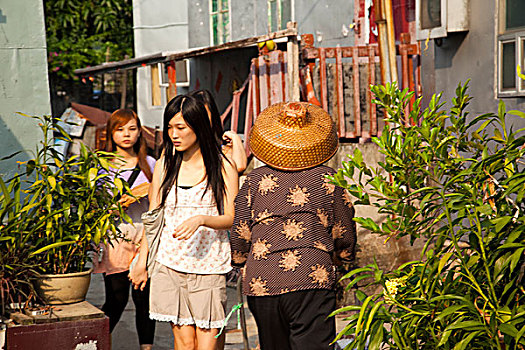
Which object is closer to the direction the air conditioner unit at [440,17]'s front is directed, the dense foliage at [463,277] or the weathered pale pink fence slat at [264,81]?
the dense foliage

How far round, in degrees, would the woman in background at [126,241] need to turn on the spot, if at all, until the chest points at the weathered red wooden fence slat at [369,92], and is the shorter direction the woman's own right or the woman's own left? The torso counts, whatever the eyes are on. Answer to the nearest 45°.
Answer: approximately 135° to the woman's own left

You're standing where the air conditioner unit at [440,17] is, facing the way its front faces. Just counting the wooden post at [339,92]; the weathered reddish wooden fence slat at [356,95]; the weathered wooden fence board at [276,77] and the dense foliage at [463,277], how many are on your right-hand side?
3

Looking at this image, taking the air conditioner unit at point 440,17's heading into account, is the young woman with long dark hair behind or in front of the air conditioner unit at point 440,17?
in front

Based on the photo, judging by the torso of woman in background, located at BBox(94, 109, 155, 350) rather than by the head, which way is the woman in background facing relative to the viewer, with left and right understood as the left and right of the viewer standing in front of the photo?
facing the viewer

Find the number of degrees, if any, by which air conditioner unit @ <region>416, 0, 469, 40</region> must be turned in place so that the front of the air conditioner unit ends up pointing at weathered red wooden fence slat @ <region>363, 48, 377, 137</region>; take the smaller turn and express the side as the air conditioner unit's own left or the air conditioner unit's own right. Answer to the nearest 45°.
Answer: approximately 90° to the air conditioner unit's own right

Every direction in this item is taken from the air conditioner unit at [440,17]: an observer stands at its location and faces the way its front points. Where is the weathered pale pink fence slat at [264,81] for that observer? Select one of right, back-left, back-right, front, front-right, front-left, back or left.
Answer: right

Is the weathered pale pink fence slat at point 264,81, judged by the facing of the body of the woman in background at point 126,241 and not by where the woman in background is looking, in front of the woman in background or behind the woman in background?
behind

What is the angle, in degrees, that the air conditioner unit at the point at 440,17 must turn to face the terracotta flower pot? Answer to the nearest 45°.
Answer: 0° — it already faces it

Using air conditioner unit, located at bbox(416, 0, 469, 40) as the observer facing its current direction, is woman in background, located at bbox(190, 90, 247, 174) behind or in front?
in front

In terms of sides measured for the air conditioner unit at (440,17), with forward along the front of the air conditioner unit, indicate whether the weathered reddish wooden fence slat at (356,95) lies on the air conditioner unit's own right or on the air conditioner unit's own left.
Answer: on the air conditioner unit's own right

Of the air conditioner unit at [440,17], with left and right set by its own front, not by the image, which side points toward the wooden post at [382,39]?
right

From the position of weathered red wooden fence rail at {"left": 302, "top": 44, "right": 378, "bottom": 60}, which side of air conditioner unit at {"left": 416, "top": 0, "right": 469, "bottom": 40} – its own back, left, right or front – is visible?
right

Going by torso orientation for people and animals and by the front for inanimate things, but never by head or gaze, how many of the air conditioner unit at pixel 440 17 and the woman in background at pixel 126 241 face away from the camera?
0

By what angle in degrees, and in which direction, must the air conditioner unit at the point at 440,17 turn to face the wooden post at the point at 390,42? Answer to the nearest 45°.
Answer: approximately 90° to its right
